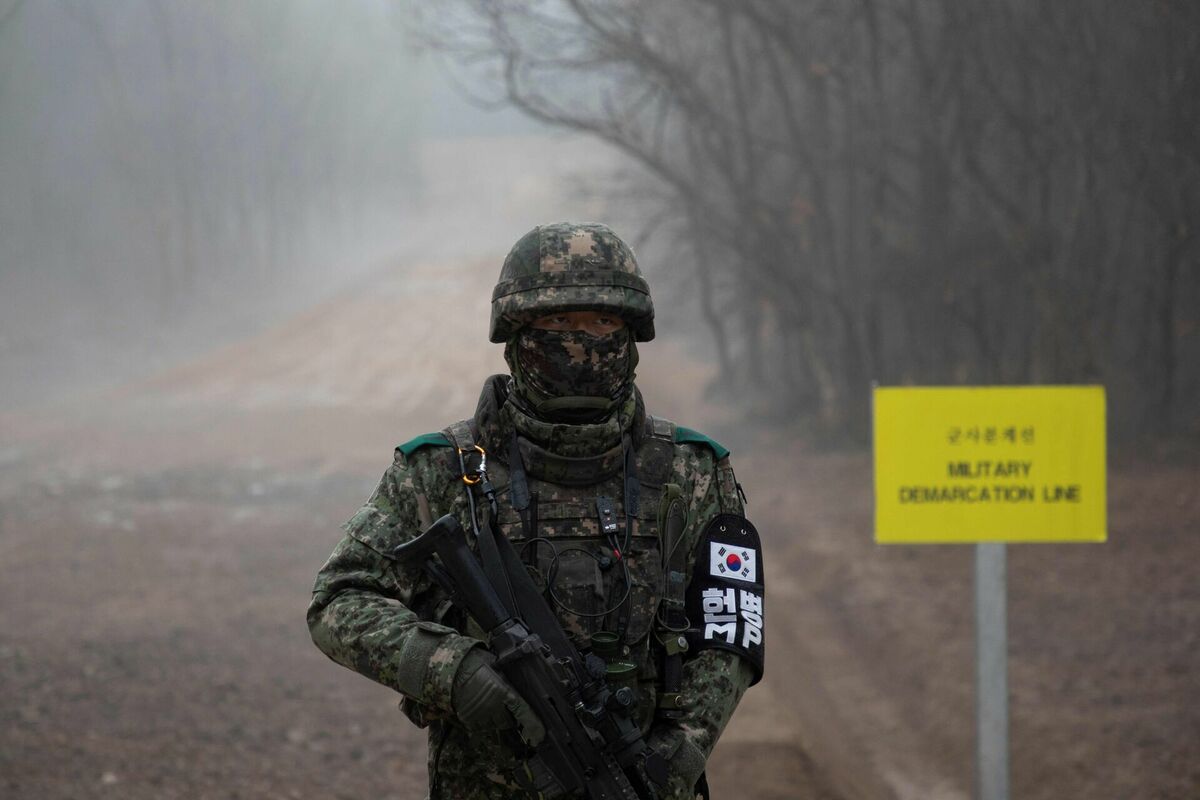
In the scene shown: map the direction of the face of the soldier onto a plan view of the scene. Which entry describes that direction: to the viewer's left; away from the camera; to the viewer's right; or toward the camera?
toward the camera

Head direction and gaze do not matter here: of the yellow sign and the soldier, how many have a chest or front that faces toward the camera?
2

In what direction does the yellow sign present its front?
toward the camera

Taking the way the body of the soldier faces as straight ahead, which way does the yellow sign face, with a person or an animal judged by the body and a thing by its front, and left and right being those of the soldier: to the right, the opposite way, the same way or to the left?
the same way

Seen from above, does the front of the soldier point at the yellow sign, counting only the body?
no

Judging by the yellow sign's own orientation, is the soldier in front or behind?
in front
